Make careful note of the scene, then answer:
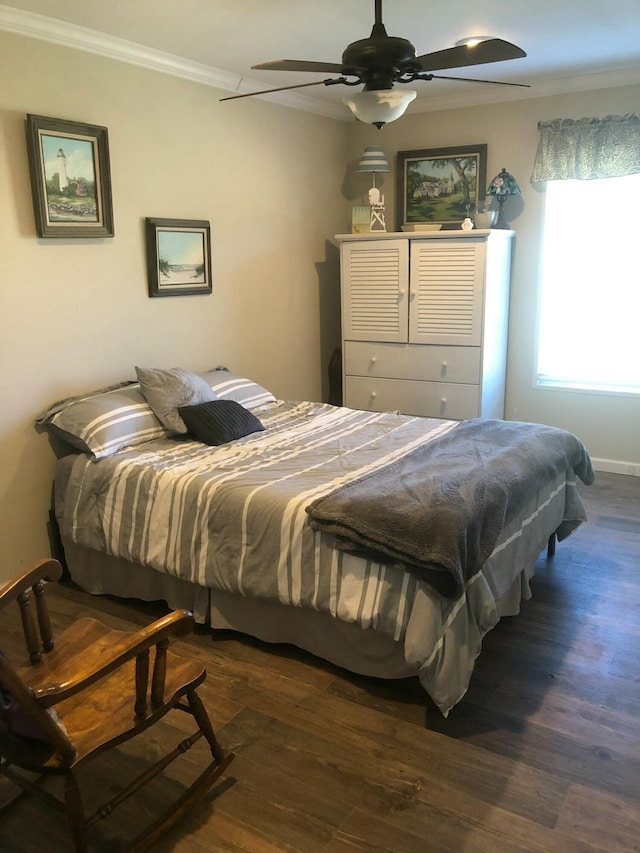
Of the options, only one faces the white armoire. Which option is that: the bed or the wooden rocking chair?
the wooden rocking chair

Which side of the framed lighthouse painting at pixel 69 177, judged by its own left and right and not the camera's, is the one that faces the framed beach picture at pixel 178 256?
left

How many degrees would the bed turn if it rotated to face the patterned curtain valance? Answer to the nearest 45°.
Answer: approximately 90° to its left

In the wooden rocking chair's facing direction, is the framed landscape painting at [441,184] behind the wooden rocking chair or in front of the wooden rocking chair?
in front

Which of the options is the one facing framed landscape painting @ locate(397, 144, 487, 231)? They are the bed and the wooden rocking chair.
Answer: the wooden rocking chair

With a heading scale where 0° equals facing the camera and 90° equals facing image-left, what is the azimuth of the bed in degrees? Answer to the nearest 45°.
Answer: approximately 315°

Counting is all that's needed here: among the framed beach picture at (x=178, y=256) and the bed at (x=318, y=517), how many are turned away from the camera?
0

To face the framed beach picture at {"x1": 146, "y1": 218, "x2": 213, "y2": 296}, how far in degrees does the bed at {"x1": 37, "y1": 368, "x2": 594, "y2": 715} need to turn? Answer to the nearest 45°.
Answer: approximately 180°

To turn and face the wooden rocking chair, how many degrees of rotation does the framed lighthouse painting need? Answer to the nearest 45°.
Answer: approximately 45° to its right

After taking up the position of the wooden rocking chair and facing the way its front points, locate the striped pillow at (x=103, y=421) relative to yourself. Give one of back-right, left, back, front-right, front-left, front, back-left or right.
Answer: front-left
